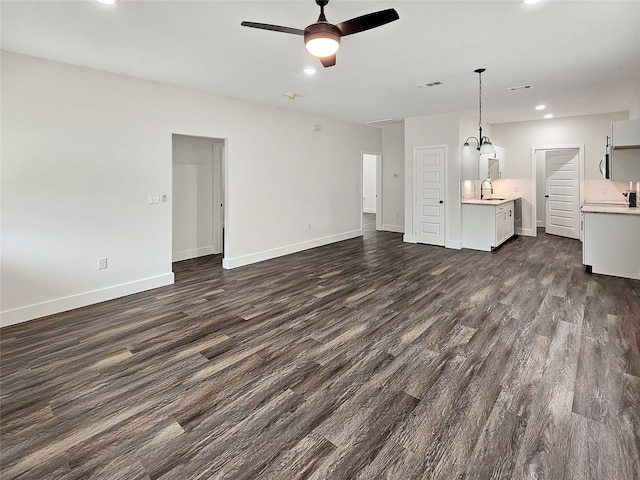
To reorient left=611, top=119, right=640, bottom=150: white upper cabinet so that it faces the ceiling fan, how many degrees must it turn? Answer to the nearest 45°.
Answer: approximately 90° to its left

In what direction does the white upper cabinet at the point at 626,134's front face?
to the viewer's left

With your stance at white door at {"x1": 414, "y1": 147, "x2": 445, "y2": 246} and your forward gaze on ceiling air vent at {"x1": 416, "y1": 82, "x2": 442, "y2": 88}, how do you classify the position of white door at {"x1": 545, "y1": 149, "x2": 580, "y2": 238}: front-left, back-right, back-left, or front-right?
back-left
